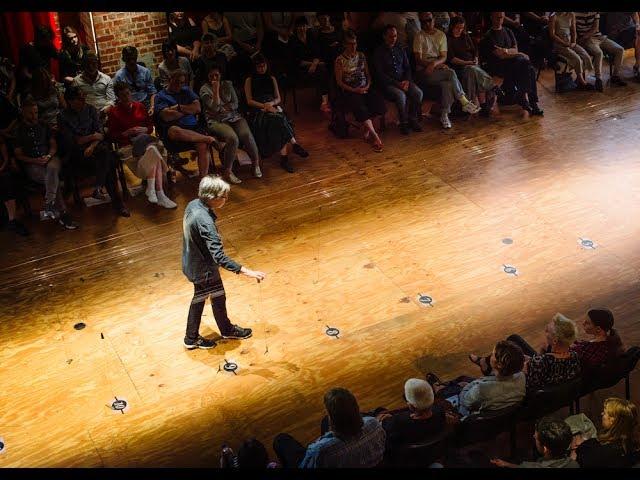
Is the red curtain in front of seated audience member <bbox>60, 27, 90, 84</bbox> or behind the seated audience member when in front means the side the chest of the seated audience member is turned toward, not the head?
behind

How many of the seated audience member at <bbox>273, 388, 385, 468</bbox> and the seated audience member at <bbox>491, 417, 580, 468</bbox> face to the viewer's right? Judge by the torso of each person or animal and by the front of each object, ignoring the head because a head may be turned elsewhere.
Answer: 0

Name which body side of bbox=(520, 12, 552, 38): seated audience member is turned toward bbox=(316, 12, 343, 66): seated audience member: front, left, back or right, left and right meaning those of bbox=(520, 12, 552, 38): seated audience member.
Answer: right

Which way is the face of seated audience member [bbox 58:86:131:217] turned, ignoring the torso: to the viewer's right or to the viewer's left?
to the viewer's right

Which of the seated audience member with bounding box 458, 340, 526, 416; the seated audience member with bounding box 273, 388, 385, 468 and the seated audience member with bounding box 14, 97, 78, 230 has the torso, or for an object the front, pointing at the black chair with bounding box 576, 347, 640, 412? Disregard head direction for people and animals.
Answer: the seated audience member with bounding box 14, 97, 78, 230

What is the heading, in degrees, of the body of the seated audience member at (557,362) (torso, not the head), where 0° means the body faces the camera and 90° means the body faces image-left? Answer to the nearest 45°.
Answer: approximately 135°

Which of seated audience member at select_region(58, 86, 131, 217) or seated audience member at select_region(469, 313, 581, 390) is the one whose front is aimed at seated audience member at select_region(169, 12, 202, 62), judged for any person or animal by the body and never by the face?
seated audience member at select_region(469, 313, 581, 390)

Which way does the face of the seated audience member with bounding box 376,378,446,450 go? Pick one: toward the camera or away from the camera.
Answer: away from the camera

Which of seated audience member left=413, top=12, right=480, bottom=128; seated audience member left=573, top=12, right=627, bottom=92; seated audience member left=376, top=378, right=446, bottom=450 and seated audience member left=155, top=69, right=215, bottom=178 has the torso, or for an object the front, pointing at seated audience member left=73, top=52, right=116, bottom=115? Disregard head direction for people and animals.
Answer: seated audience member left=376, top=378, right=446, bottom=450

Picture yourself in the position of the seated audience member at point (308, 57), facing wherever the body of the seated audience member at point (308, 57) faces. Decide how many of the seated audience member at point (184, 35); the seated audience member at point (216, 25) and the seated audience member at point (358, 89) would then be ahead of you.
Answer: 1

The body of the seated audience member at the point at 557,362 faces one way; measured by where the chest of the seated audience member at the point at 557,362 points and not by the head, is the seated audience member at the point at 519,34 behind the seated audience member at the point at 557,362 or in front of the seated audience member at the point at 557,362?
in front

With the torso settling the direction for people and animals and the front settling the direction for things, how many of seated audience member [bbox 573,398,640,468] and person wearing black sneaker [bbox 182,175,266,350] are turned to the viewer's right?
1

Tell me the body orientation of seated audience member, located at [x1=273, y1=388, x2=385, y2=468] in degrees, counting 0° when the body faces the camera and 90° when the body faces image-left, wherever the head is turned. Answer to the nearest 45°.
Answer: approximately 135°

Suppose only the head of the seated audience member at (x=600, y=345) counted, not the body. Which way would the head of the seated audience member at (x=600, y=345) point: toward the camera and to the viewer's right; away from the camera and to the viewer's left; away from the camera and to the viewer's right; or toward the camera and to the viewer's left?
away from the camera and to the viewer's left
